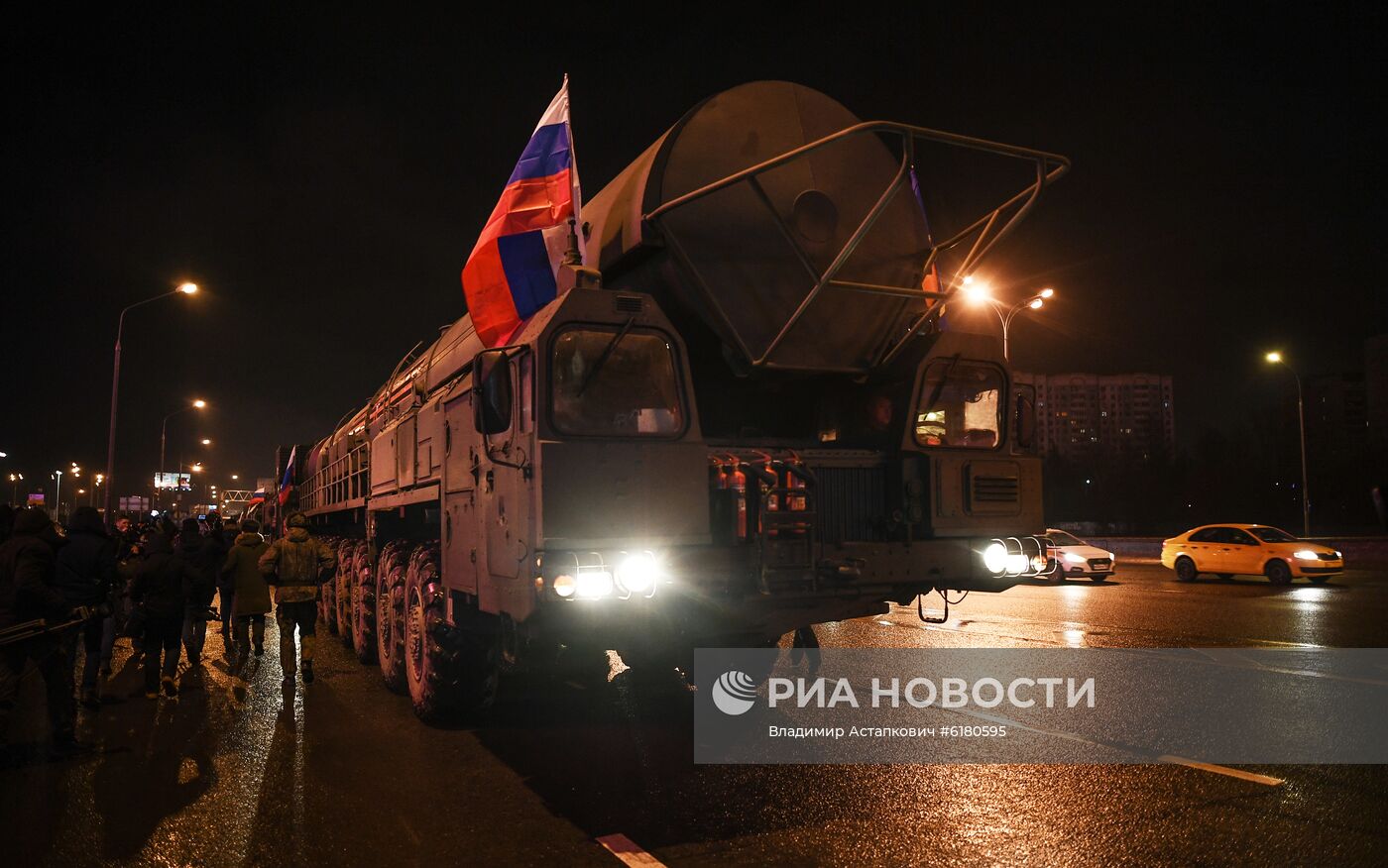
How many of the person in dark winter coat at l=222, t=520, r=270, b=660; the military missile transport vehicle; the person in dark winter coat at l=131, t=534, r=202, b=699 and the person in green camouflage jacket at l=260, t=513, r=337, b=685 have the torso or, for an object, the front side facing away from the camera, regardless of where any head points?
3

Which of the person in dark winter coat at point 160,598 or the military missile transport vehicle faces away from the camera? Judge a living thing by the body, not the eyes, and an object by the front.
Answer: the person in dark winter coat

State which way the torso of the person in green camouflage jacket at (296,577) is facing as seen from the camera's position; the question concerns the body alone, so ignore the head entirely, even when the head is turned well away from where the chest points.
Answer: away from the camera

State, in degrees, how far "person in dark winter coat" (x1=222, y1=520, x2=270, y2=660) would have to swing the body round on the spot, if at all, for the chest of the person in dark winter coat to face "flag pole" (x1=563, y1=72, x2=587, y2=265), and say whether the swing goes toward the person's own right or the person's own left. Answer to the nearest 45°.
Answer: approximately 135° to the person's own right

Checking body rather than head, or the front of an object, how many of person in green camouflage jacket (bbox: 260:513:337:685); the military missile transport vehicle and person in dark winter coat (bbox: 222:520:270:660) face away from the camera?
2

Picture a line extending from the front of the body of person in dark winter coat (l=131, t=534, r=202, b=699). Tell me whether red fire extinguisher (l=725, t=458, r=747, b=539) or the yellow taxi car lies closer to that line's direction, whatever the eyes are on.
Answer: the yellow taxi car

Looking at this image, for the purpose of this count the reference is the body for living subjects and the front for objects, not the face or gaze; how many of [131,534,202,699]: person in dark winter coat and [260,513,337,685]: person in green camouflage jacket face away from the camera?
2

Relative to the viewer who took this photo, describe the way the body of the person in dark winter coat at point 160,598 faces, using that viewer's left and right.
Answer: facing away from the viewer

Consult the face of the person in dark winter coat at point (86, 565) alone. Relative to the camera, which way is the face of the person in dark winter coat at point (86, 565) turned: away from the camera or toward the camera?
away from the camera

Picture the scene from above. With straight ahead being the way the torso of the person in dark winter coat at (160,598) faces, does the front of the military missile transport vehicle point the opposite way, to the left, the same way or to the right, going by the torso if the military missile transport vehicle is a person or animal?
the opposite way

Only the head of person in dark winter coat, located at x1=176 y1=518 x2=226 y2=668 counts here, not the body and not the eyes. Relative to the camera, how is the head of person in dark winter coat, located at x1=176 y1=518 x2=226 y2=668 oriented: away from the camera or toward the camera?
away from the camera

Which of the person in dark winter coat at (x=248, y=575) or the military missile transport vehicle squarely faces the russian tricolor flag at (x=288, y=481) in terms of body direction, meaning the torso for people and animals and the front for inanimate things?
the person in dark winter coat

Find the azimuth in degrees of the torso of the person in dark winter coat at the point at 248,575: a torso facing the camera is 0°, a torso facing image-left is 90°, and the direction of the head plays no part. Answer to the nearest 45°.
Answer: approximately 180°
